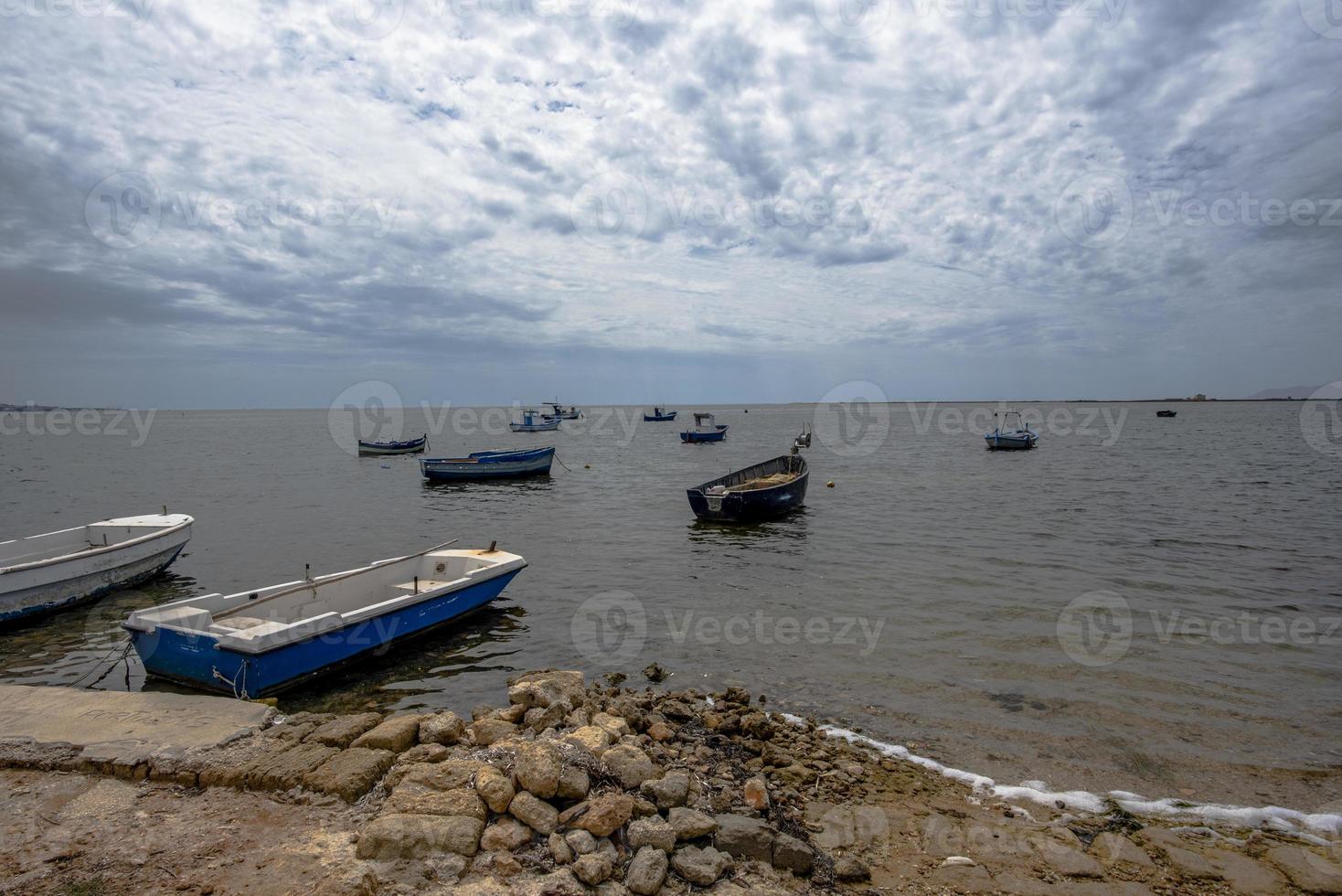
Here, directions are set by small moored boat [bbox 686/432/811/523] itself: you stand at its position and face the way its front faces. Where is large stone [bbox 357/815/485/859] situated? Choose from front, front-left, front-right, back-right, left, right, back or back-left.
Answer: back-right

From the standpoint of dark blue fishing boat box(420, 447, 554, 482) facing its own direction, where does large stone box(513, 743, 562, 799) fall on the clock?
The large stone is roughly at 3 o'clock from the dark blue fishing boat.

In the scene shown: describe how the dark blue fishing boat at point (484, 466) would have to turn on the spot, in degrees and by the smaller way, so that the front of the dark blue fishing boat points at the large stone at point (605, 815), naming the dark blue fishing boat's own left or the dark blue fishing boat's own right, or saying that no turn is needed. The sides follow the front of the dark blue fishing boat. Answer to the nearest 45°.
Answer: approximately 90° to the dark blue fishing boat's own right

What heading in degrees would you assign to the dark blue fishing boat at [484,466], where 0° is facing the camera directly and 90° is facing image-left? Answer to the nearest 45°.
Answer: approximately 270°

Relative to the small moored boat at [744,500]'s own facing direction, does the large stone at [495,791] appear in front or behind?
behind

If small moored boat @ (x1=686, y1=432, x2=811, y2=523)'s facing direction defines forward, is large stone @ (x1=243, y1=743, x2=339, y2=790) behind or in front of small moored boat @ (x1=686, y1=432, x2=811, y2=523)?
behind

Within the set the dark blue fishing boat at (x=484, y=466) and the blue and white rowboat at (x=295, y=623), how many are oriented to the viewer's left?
0

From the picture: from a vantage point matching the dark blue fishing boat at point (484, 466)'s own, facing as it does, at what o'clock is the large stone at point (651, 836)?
The large stone is roughly at 3 o'clock from the dark blue fishing boat.

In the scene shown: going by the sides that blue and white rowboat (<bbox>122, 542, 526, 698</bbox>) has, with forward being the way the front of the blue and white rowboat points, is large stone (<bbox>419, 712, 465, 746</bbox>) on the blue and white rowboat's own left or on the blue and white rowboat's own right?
on the blue and white rowboat's own right

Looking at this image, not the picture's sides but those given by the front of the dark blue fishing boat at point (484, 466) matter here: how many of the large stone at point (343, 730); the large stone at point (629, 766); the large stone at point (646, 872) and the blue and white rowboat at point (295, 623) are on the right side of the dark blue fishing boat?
4

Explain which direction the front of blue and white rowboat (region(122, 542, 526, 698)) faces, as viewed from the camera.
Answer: facing away from the viewer and to the right of the viewer

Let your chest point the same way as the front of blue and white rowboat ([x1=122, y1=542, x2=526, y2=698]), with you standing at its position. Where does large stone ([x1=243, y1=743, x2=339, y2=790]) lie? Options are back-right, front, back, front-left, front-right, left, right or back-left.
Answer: back-right

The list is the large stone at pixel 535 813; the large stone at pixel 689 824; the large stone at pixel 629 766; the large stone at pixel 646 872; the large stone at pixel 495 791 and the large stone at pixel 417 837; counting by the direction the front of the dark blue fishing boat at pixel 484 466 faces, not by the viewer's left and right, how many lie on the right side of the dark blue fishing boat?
6

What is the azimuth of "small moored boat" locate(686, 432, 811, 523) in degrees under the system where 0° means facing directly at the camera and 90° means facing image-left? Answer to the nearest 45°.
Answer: approximately 225°

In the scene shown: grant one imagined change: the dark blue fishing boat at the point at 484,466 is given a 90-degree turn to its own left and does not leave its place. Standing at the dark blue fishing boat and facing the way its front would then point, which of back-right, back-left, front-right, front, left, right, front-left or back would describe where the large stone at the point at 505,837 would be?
back

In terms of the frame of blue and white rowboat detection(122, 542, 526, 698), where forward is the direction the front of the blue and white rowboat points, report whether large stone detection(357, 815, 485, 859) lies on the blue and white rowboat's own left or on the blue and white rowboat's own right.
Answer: on the blue and white rowboat's own right

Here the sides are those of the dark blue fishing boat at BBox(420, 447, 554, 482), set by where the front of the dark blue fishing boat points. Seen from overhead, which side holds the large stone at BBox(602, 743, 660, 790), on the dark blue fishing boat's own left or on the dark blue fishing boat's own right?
on the dark blue fishing boat's own right
